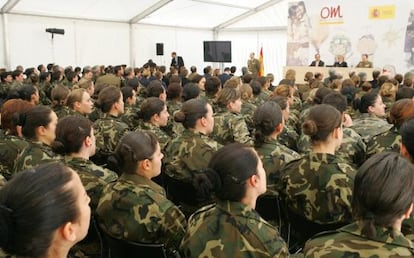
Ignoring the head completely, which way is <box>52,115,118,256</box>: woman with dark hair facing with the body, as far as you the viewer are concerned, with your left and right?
facing away from the viewer and to the right of the viewer

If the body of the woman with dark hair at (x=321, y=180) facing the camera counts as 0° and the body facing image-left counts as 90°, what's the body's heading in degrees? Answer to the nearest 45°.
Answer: approximately 225°

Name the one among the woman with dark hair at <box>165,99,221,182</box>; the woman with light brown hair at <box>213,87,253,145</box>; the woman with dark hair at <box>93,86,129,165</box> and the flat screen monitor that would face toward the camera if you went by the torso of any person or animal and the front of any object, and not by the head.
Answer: the flat screen monitor

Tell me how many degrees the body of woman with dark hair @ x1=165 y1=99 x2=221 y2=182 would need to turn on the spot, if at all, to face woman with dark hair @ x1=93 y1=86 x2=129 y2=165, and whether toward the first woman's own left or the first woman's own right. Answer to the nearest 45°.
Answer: approximately 90° to the first woman's own left

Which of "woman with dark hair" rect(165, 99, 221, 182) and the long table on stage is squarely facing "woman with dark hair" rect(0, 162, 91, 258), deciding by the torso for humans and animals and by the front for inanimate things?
the long table on stage

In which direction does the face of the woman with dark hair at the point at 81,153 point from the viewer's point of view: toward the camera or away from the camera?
away from the camera

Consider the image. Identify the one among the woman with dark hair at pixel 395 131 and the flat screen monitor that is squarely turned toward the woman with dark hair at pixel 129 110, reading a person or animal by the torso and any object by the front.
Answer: the flat screen monitor

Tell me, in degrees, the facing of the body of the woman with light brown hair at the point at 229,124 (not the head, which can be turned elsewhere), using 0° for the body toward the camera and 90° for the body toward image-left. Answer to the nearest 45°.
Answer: approximately 225°

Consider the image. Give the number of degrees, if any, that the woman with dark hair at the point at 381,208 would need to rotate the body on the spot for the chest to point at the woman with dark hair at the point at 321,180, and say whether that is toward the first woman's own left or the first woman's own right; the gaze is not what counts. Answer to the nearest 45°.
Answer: approximately 45° to the first woman's own left

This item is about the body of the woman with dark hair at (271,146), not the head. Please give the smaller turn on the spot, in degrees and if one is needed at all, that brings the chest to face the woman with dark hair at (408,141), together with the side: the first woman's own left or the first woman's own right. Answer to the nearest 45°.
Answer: approximately 90° to the first woman's own right

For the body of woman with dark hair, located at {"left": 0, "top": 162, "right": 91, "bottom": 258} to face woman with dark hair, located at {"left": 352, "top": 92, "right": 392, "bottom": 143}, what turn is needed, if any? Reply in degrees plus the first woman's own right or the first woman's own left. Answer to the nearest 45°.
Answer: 0° — they already face them
